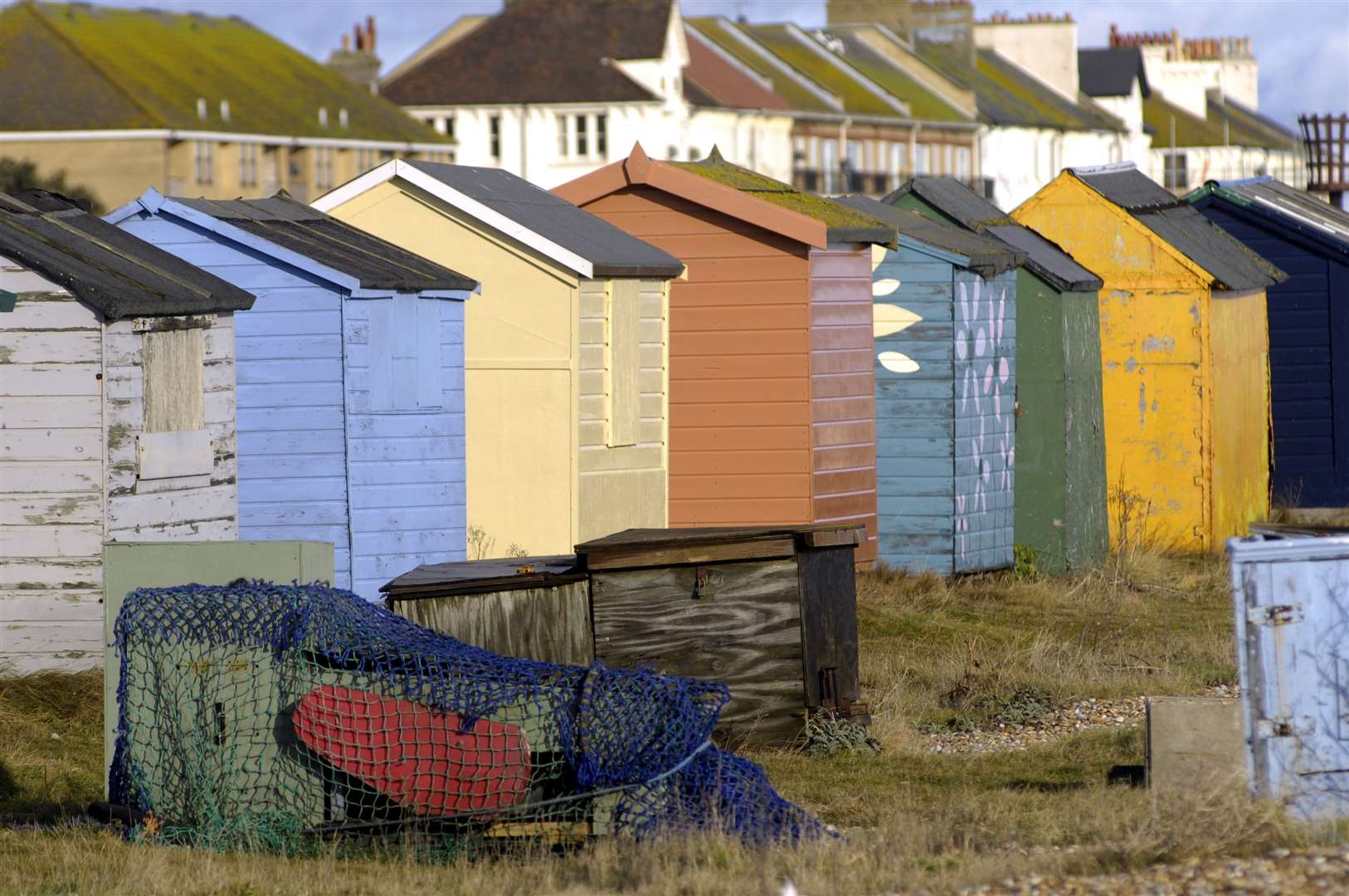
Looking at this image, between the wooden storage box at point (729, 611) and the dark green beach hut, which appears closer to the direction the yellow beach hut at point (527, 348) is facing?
the wooden storage box

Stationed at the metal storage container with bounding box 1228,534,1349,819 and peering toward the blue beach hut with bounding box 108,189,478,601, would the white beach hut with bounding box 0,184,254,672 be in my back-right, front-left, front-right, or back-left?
front-left

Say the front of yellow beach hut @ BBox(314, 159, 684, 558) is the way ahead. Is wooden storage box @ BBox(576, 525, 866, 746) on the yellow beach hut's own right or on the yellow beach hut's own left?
on the yellow beach hut's own right

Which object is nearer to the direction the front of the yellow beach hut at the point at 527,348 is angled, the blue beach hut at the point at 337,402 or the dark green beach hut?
the blue beach hut

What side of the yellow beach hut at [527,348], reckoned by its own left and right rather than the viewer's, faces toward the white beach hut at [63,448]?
back

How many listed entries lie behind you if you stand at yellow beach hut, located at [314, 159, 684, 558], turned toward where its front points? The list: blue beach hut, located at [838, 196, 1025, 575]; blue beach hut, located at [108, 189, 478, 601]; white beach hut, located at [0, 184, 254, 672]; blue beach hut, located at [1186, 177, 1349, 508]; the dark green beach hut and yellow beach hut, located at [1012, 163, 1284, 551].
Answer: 2

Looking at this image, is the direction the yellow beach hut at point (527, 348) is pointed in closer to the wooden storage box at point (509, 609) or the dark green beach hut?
the wooden storage box

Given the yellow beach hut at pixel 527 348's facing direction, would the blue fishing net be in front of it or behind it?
in front
